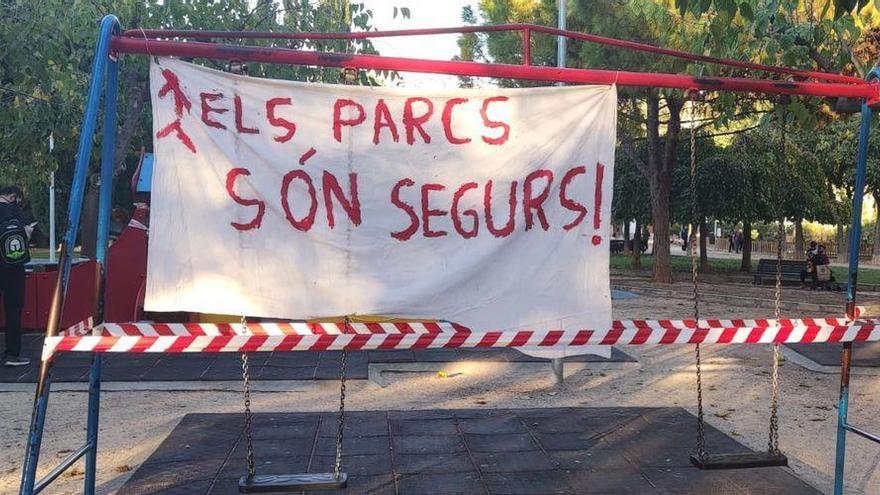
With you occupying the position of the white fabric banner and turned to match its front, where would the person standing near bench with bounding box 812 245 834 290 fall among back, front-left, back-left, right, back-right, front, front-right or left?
back-left

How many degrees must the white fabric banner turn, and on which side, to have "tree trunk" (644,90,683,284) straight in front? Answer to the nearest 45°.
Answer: approximately 135° to its left

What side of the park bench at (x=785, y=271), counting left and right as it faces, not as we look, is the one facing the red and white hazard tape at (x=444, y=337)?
front

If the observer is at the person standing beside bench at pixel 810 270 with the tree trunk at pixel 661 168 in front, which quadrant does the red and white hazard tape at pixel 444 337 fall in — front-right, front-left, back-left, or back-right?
front-left

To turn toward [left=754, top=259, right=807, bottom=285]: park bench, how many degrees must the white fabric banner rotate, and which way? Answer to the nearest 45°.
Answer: approximately 135° to its left

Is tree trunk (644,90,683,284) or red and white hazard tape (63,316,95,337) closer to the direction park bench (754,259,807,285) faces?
the red and white hazard tape

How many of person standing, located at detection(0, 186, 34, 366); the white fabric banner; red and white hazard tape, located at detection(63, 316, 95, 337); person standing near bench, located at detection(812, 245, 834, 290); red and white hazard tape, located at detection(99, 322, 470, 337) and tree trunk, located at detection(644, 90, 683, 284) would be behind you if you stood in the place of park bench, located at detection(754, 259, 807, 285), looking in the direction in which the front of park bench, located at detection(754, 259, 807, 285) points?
0

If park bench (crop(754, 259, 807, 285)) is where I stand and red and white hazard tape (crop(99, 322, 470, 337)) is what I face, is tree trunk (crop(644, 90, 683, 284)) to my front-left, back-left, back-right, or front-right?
front-right

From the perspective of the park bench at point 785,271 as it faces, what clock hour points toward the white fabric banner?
The white fabric banner is roughly at 12 o'clock from the park bench.

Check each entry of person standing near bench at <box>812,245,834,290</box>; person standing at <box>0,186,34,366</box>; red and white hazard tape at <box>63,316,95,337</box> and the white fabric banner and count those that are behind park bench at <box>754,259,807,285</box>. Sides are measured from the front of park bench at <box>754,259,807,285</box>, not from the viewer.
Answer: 0

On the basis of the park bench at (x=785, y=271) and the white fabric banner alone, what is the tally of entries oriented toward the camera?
2

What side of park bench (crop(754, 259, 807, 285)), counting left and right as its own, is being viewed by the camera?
front
